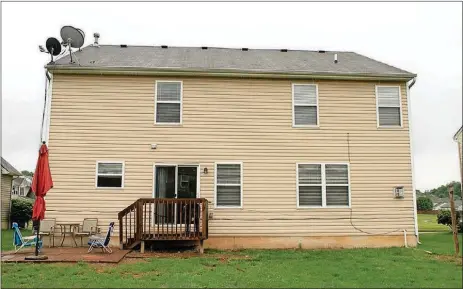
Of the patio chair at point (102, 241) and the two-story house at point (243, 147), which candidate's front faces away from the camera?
the two-story house

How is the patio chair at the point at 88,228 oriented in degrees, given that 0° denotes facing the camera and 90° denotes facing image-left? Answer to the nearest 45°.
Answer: approximately 45°

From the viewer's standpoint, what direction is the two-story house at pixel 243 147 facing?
away from the camera

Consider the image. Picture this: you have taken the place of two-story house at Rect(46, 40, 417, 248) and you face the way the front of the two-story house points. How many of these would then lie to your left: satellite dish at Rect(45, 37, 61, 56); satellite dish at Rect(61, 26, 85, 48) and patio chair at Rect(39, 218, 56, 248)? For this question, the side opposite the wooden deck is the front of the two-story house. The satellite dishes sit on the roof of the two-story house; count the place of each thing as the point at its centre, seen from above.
3

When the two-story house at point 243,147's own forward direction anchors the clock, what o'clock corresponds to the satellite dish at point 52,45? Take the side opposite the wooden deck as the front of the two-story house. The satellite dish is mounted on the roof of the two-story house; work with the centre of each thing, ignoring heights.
The satellite dish is roughly at 9 o'clock from the two-story house.

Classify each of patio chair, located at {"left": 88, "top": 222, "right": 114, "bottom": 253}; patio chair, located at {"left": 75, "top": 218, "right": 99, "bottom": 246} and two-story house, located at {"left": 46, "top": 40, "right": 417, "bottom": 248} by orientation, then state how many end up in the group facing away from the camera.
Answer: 1

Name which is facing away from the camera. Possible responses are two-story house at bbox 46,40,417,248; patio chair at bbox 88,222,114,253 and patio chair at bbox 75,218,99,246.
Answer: the two-story house

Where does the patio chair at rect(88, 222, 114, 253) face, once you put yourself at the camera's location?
facing to the left of the viewer

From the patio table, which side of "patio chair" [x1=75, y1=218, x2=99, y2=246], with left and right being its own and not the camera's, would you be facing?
right

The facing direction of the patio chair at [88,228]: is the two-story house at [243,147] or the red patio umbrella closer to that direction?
the red patio umbrella

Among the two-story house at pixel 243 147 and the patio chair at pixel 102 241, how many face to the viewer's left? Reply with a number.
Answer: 1

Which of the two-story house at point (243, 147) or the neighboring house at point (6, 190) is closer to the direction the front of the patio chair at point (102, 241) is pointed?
the neighboring house
